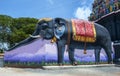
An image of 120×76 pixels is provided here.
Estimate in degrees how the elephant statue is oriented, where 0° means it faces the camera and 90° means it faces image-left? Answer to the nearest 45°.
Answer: approximately 90°
